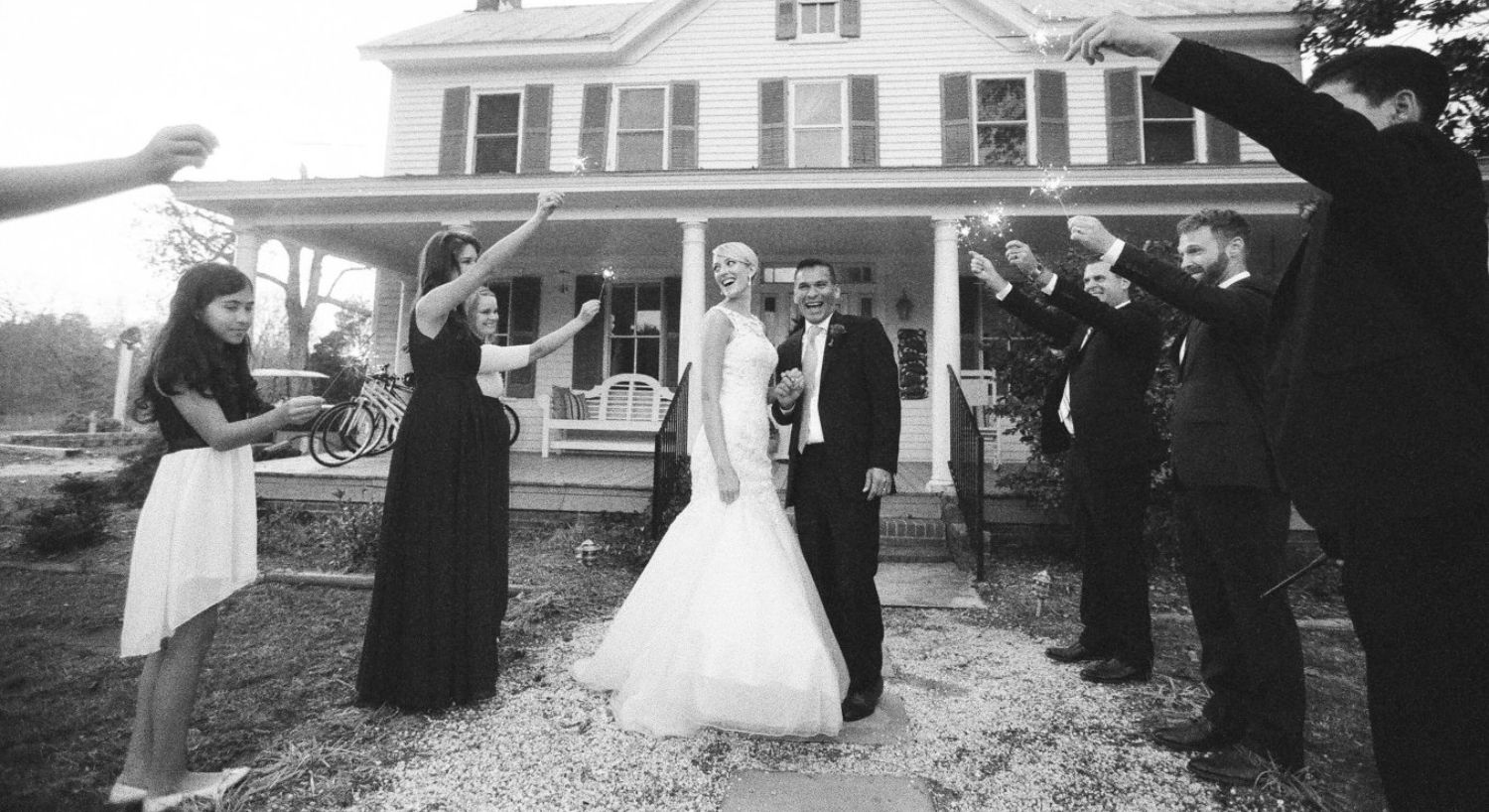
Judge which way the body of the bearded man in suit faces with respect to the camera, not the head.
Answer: to the viewer's left

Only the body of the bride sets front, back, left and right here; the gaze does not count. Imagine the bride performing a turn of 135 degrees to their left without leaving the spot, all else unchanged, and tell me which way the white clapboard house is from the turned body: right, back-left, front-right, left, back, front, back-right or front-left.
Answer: front

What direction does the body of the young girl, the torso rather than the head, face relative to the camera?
to the viewer's right

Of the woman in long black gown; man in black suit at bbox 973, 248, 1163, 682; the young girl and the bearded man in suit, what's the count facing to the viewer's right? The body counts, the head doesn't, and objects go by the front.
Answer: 2

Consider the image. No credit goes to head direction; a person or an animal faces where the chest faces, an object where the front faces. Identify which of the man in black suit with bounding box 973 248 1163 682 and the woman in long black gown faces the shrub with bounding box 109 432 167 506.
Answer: the man in black suit

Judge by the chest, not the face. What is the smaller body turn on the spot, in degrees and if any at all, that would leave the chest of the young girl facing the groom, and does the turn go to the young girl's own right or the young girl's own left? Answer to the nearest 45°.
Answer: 0° — they already face them

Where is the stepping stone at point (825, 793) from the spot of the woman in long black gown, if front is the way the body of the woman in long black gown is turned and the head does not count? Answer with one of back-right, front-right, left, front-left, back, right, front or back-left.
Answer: front-right

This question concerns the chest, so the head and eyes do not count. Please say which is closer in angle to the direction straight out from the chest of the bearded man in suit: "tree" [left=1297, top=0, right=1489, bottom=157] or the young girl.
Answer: the young girl

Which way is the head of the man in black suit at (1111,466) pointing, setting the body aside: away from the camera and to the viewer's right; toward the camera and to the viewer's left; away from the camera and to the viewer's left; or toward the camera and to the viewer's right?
toward the camera and to the viewer's left

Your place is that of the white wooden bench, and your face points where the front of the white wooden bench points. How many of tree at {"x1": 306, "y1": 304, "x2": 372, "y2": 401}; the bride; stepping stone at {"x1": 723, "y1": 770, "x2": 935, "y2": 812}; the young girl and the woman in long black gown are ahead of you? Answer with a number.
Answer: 4

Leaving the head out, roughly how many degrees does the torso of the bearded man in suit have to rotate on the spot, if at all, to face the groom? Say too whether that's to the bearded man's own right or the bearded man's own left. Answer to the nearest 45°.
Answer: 0° — they already face them

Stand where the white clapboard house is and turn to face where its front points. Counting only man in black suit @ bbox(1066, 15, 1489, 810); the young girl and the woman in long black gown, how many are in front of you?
3

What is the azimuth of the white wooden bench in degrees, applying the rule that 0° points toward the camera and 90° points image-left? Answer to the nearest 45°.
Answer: approximately 0°

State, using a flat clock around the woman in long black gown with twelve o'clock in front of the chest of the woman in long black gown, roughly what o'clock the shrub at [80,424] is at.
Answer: The shrub is roughly at 8 o'clock from the woman in long black gown.

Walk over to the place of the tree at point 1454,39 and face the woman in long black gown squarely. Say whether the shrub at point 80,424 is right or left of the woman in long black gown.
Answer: right

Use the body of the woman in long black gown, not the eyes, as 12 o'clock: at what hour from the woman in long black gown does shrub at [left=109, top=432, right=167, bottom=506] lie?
The shrub is roughly at 8 o'clock from the woman in long black gown.

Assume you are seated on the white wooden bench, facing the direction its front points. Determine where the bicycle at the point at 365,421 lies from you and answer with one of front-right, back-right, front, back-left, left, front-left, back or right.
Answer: right

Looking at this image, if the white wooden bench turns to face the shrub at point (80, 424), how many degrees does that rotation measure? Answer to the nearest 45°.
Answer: approximately 135° to its right
